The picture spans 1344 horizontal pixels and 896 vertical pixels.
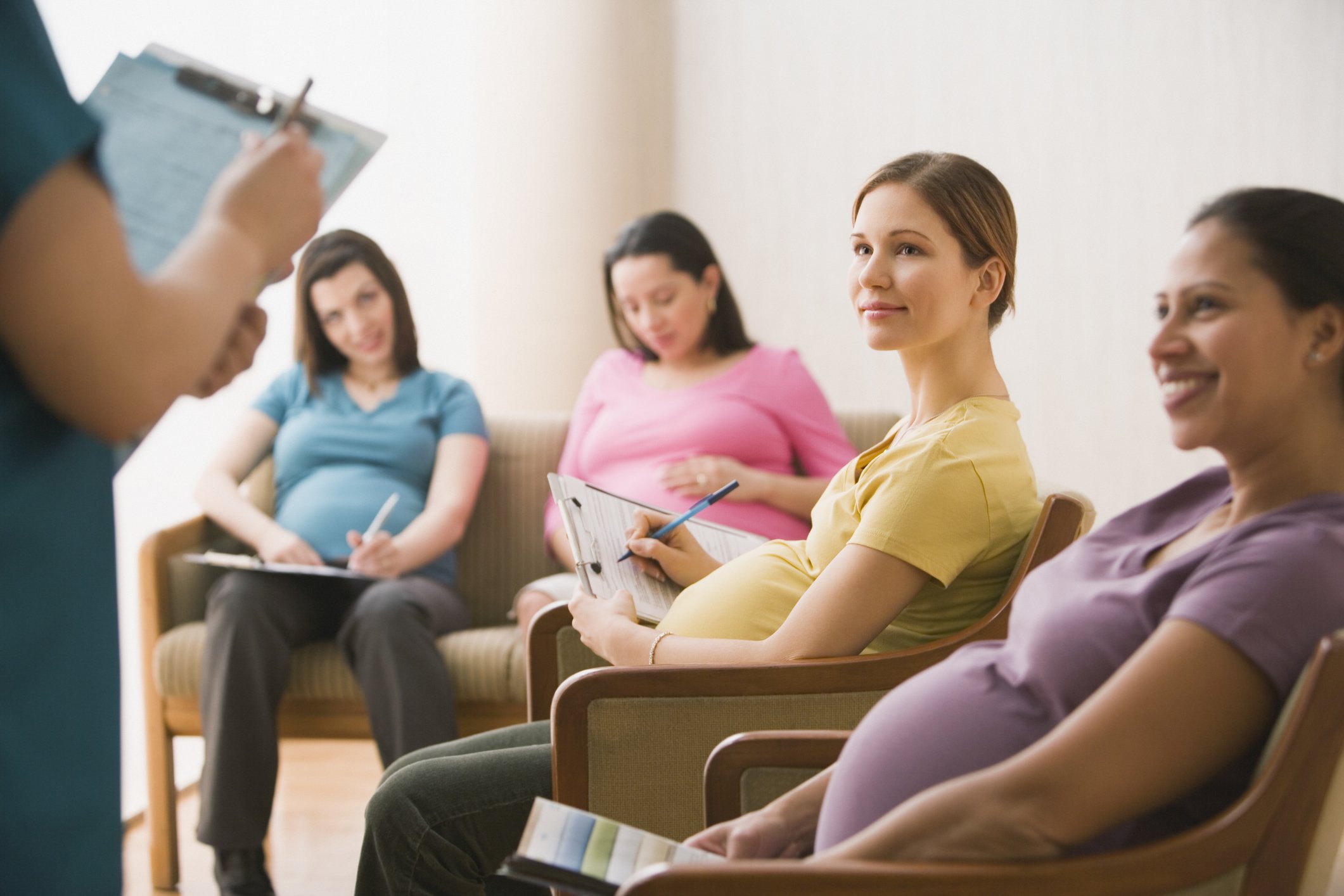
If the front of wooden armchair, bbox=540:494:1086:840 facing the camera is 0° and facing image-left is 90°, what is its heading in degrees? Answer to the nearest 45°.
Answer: approximately 90°

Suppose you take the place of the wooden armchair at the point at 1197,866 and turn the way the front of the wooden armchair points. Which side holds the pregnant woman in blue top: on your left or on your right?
on your right

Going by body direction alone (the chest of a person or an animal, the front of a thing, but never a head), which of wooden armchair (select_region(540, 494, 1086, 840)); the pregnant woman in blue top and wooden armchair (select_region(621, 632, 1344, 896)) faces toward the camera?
the pregnant woman in blue top

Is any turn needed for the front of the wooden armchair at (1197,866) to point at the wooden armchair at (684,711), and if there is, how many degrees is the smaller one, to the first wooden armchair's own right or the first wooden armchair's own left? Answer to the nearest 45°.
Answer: approximately 45° to the first wooden armchair's own right

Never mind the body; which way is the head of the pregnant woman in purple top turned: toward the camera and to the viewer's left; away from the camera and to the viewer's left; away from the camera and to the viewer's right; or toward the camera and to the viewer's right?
toward the camera and to the viewer's left

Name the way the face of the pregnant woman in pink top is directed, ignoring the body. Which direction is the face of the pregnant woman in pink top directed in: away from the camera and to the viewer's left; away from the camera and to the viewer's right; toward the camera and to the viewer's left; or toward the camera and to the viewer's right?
toward the camera and to the viewer's left

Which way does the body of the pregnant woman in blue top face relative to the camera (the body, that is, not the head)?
toward the camera

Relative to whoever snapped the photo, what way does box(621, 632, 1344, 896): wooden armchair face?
facing to the left of the viewer

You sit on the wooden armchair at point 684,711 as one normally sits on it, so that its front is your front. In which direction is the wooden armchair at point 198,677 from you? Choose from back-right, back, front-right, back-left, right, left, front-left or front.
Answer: front-right

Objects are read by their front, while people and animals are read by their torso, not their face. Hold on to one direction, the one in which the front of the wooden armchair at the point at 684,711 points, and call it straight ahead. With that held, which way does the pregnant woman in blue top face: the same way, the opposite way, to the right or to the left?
to the left

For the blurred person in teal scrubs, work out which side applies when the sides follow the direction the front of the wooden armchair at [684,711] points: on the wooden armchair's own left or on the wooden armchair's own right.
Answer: on the wooden armchair's own left

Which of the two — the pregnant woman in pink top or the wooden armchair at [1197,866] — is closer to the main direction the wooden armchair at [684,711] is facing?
the pregnant woman in pink top
